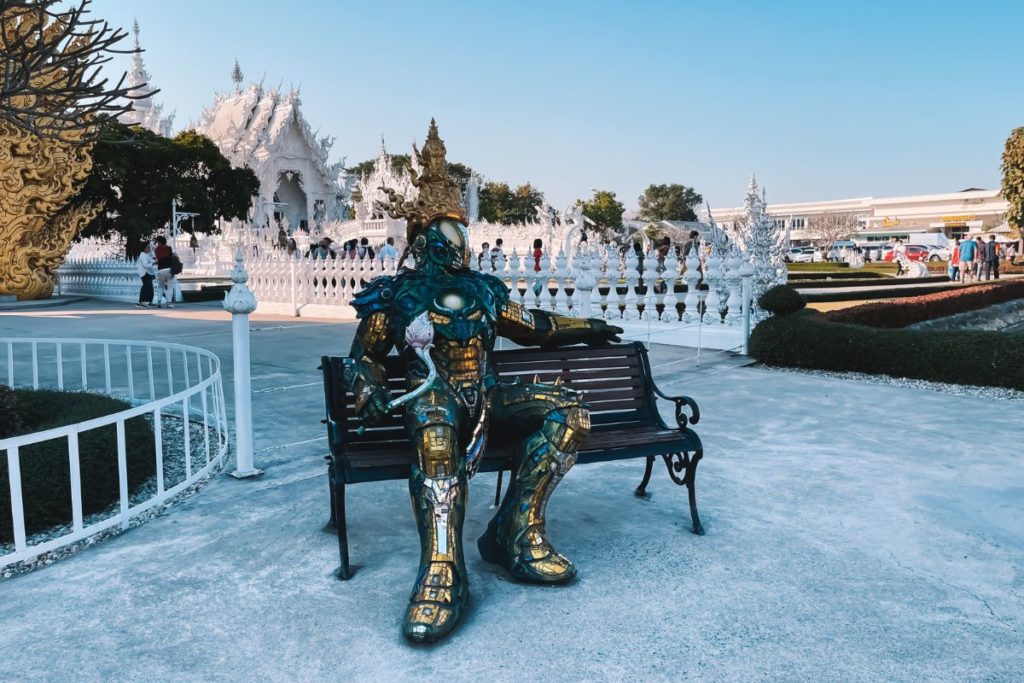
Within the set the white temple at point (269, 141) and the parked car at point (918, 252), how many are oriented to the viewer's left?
1

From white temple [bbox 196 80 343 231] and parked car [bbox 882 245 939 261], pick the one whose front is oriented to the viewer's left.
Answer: the parked car

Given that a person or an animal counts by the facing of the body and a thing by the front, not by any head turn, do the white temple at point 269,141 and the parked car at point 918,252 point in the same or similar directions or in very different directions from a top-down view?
very different directions

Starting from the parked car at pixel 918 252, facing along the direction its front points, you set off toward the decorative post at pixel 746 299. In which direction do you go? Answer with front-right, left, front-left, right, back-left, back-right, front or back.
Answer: left

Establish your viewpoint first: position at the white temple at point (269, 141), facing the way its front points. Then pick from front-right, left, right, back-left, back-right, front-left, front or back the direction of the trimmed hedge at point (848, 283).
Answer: front

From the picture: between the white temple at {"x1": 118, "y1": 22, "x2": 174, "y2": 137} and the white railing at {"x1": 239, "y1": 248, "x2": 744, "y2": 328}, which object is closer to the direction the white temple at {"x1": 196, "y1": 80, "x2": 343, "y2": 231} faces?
the white railing

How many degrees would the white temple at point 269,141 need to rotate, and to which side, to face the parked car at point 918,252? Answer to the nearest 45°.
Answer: approximately 45° to its left

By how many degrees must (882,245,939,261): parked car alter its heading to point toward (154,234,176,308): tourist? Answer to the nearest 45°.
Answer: approximately 45° to its left

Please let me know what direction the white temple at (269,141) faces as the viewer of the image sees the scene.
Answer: facing the viewer and to the right of the viewer

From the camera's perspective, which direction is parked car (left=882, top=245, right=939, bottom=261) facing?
to the viewer's left
